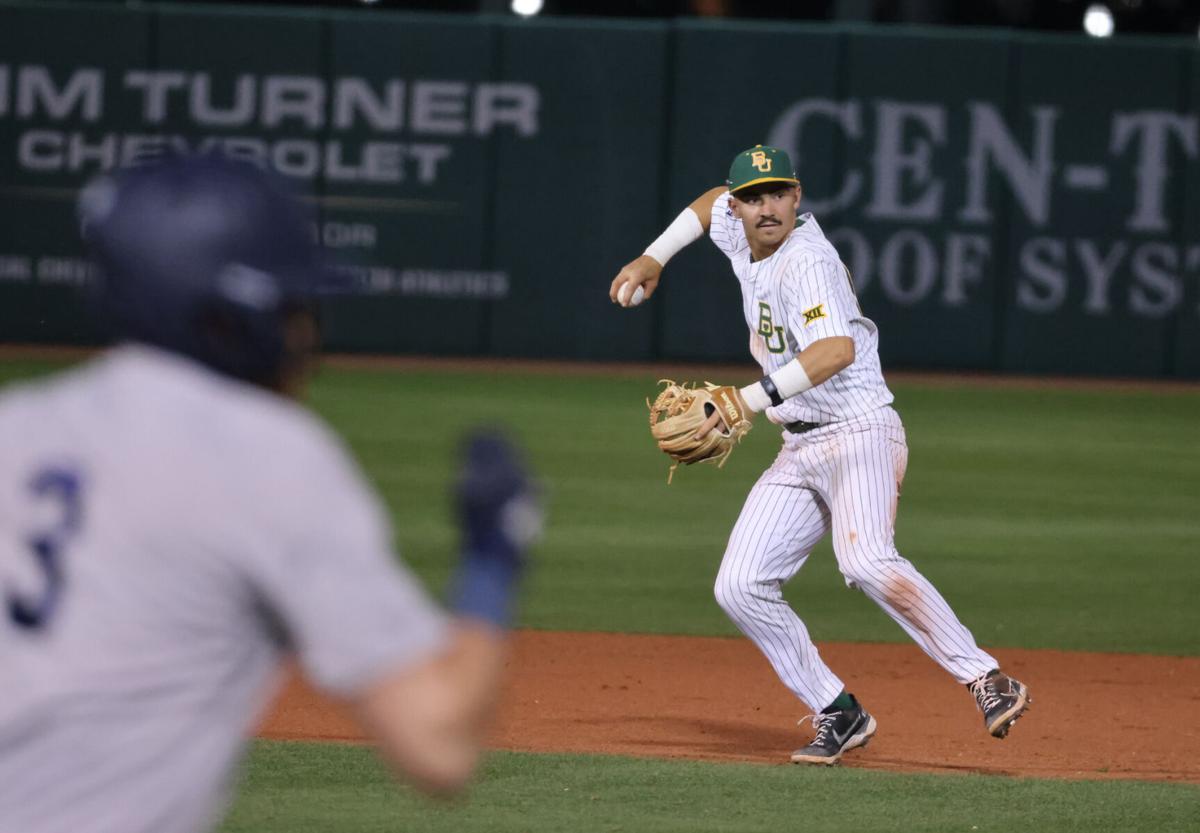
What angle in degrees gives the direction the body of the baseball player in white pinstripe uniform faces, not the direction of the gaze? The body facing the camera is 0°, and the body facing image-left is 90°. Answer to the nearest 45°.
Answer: approximately 45°

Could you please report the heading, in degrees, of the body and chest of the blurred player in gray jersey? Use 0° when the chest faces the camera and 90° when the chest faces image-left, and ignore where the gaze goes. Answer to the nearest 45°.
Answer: approximately 225°

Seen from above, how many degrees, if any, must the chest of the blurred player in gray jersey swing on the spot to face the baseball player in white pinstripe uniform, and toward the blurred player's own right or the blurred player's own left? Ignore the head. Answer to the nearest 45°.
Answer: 0° — they already face them

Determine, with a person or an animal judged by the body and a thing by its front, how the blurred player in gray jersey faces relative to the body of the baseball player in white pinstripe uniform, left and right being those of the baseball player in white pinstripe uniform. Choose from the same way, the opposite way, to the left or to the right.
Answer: the opposite way

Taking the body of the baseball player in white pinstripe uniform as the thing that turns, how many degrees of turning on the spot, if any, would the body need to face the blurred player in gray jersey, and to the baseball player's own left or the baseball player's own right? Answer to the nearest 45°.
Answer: approximately 45° to the baseball player's own left

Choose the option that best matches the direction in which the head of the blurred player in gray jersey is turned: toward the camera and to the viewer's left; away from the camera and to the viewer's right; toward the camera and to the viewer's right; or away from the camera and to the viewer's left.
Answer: away from the camera and to the viewer's right
